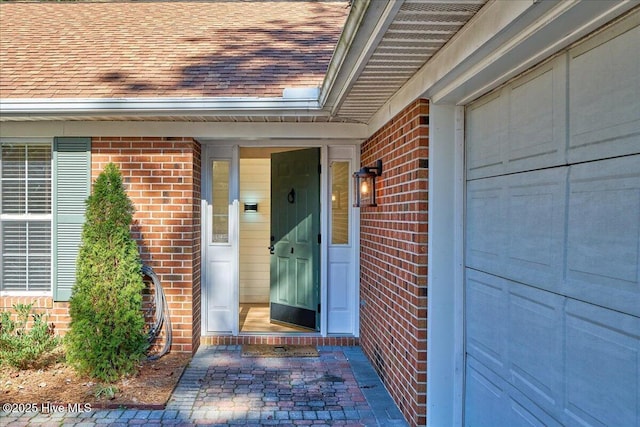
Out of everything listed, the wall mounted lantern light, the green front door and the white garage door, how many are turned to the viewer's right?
0

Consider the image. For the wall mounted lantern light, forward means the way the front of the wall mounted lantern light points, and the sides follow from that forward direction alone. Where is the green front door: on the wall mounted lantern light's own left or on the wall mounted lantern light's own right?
on the wall mounted lantern light's own right

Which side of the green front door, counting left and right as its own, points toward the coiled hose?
front

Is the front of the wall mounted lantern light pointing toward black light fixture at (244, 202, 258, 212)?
no

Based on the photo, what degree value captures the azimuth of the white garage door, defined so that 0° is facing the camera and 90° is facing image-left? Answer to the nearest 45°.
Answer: approximately 45°

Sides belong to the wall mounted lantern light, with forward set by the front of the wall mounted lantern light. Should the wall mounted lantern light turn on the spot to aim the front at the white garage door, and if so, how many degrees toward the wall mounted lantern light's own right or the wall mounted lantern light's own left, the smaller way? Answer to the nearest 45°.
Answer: approximately 90° to the wall mounted lantern light's own left

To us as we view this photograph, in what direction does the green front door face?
facing the viewer and to the left of the viewer

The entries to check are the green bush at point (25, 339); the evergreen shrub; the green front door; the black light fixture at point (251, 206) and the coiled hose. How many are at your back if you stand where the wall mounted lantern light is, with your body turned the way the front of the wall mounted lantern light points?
0

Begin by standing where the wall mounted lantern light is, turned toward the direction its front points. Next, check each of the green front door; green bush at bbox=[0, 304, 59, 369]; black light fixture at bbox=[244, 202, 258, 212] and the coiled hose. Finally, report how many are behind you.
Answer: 0

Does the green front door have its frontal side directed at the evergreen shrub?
yes

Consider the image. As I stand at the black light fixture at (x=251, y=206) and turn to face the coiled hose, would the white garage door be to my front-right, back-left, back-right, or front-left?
front-left

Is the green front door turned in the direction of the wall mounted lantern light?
no

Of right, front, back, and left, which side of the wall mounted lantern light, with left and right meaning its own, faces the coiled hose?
front

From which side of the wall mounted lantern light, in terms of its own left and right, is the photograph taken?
left

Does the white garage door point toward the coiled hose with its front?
no

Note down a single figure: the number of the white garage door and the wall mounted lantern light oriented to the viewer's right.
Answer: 0

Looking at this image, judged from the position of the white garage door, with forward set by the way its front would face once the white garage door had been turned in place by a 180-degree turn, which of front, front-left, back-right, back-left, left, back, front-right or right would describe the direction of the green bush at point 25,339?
back-left

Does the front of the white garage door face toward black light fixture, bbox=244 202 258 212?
no

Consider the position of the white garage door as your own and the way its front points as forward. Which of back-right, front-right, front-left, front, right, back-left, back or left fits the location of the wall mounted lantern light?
right
